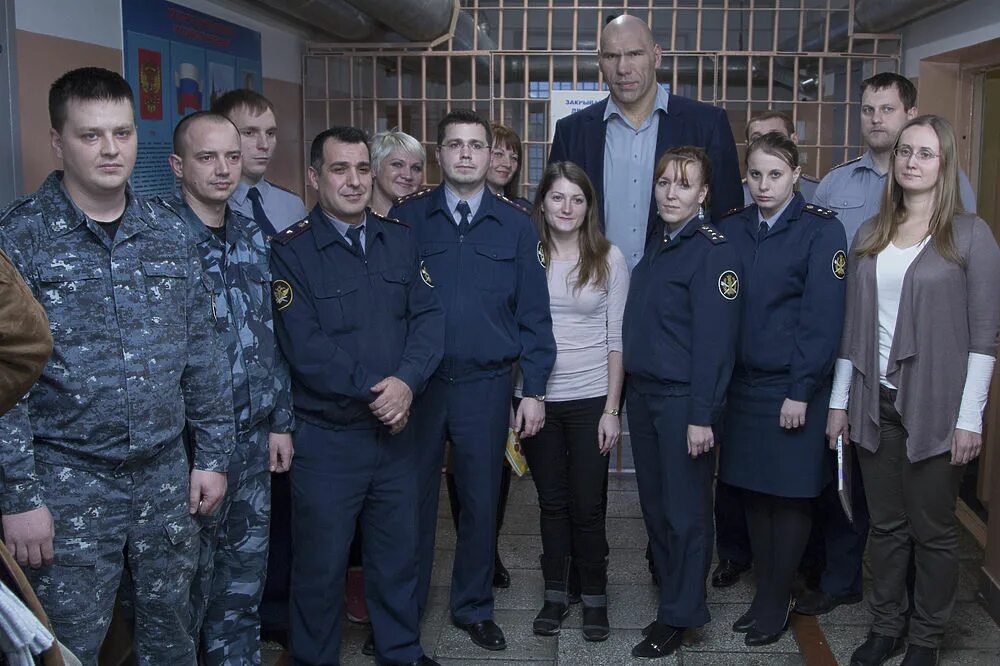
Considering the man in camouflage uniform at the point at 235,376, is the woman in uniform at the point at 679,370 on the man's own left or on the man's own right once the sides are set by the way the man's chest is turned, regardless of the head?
on the man's own left

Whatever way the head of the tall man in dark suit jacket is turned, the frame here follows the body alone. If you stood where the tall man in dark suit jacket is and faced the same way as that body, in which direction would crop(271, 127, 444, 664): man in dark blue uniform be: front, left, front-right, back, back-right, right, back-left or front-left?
front-right

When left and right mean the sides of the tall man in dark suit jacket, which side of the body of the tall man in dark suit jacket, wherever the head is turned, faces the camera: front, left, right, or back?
front

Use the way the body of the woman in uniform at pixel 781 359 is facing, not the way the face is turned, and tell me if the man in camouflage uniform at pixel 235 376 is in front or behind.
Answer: in front

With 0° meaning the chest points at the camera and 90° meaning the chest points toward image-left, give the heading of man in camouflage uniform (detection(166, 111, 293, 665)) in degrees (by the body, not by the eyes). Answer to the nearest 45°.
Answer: approximately 315°

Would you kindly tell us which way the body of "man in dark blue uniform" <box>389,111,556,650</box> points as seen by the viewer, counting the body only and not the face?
toward the camera

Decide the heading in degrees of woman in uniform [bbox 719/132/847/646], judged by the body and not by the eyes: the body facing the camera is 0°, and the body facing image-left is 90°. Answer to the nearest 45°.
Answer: approximately 45°

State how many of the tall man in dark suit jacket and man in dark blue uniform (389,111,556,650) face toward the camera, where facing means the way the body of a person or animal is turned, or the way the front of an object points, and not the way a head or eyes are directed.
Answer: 2

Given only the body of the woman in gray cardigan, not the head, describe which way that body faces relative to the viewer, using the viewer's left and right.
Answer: facing the viewer and to the left of the viewer
